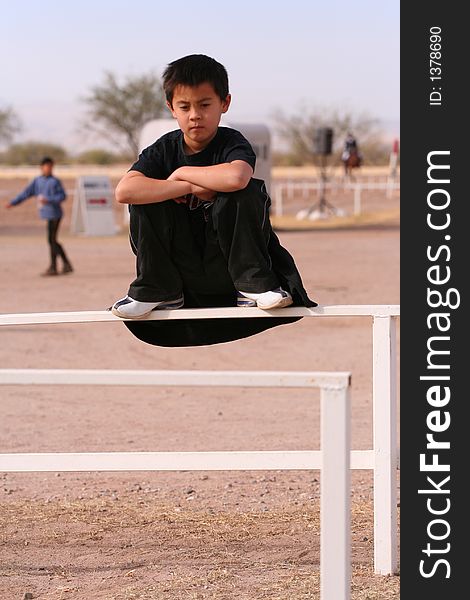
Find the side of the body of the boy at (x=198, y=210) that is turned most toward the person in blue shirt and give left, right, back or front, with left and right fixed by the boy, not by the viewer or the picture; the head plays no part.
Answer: back

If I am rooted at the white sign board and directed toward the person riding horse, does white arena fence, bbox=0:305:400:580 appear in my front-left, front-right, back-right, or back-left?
back-right

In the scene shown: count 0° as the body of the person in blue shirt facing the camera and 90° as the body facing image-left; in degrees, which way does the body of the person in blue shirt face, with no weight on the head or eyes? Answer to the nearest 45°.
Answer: approximately 45°

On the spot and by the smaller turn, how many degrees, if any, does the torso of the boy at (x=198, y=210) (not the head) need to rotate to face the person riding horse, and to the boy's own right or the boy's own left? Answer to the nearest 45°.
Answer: approximately 180°

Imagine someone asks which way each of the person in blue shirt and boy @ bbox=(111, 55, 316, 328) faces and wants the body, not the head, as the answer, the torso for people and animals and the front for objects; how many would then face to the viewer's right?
0

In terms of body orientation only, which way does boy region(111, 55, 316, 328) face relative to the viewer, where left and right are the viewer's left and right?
facing the viewer

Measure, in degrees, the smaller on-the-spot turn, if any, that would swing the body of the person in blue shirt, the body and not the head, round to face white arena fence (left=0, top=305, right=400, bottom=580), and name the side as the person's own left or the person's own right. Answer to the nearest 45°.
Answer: approximately 45° to the person's own left

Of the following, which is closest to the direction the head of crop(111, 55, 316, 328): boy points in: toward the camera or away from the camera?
toward the camera

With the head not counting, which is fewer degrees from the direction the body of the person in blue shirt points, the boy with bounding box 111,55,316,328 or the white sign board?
the boy

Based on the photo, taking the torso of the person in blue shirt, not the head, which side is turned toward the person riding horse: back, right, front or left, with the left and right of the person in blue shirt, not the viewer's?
back

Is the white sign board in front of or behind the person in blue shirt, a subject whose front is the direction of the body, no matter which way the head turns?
behind
